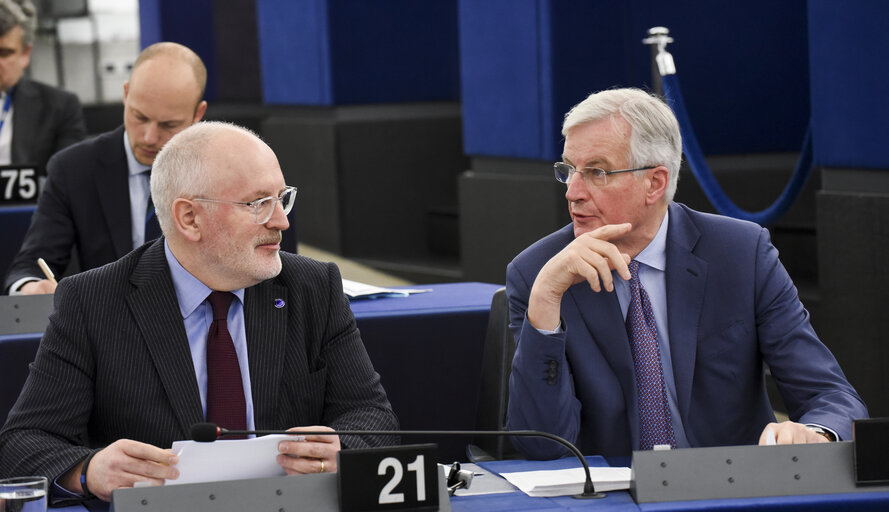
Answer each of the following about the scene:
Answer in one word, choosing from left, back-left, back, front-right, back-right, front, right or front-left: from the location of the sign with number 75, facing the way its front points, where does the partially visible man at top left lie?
back

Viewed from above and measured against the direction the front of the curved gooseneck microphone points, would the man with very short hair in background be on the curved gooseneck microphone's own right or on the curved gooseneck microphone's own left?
on the curved gooseneck microphone's own right

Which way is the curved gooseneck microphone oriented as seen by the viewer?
to the viewer's left

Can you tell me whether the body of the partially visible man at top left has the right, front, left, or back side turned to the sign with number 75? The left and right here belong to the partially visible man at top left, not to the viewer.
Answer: front

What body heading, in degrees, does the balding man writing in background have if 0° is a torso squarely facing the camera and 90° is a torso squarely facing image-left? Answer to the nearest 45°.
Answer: approximately 0°

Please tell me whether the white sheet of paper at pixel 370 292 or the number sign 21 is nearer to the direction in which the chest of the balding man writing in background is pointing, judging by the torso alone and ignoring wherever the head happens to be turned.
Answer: the number sign 21

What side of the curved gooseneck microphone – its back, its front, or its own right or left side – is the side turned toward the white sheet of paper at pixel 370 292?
right

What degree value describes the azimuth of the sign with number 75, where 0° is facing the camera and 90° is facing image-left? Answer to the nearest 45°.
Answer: approximately 0°
